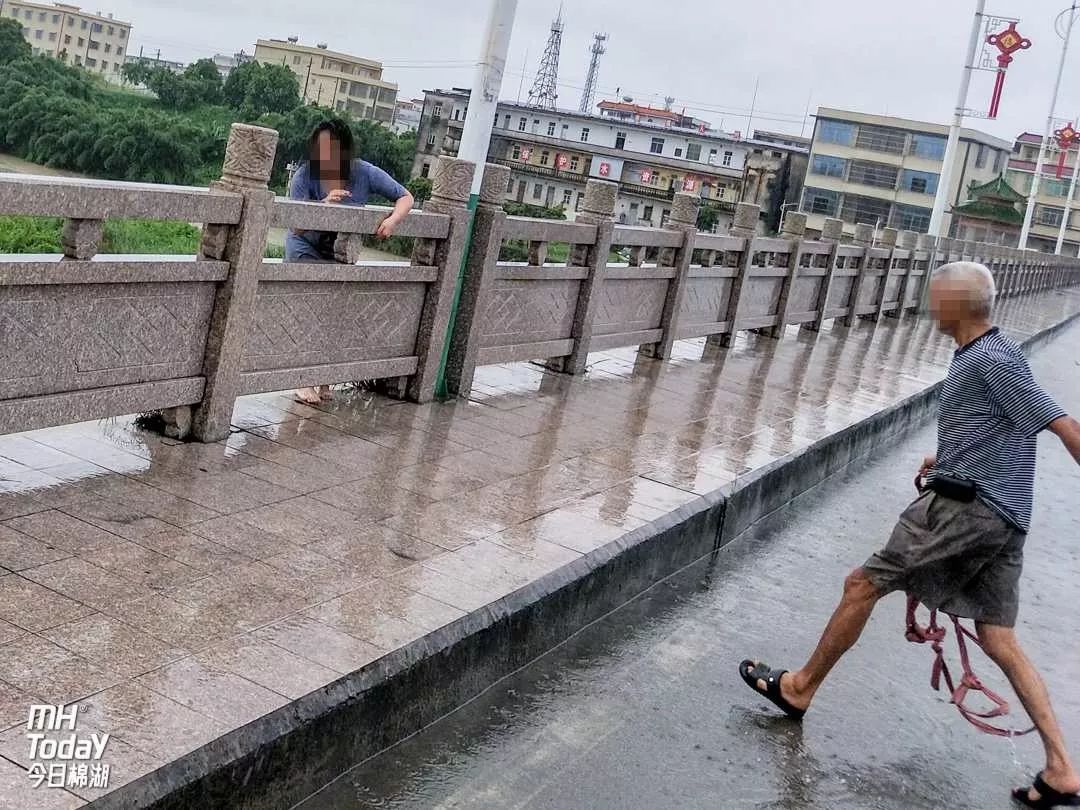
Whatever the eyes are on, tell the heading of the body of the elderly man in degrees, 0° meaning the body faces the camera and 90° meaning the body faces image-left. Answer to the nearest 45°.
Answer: approximately 90°

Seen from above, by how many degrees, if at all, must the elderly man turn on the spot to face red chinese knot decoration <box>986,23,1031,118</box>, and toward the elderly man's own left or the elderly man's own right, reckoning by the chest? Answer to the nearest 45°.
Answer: approximately 90° to the elderly man's own right

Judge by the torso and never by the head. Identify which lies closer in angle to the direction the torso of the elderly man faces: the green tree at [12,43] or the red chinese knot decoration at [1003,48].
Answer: the green tree

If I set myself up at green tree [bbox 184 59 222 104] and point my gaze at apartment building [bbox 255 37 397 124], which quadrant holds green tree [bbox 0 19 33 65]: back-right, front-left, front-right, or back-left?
back-left

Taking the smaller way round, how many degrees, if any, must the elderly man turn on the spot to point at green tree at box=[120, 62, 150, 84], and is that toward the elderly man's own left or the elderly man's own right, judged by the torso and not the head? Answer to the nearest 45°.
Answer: approximately 45° to the elderly man's own right

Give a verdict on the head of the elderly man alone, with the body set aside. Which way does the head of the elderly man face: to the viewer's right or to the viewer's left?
to the viewer's left
